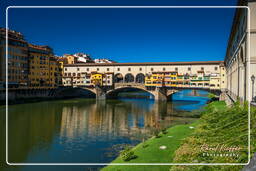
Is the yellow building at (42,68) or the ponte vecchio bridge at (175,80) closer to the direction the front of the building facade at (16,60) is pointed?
the ponte vecchio bridge

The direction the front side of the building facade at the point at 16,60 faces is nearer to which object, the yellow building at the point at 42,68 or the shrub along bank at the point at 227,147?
the shrub along bank

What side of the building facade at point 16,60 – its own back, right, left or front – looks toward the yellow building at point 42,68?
left

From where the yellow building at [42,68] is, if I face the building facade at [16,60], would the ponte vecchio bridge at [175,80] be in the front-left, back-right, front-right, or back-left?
back-left

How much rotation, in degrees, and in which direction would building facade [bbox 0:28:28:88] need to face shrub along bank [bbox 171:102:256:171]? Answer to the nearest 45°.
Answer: approximately 45° to its right

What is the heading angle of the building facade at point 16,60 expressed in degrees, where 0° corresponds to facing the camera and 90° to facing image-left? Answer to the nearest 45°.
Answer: approximately 315°
